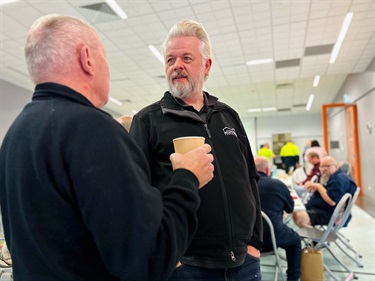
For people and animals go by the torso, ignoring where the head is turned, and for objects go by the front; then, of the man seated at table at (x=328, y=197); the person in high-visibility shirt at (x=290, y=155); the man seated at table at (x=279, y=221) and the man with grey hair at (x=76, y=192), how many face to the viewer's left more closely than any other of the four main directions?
1

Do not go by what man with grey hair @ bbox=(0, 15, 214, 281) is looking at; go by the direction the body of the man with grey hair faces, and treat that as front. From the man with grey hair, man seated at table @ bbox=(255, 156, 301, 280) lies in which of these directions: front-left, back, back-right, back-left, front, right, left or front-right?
front

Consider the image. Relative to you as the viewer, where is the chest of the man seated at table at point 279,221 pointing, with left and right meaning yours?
facing away from the viewer and to the right of the viewer

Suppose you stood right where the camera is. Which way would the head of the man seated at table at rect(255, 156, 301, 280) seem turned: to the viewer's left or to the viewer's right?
to the viewer's right

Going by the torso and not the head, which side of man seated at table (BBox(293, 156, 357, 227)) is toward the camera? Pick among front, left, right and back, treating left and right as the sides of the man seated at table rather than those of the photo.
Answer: left

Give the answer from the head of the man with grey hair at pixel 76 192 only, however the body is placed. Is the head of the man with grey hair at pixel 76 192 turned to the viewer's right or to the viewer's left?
to the viewer's right

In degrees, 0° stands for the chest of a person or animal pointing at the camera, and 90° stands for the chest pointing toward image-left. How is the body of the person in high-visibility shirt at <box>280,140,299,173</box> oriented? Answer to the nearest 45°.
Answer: approximately 180°

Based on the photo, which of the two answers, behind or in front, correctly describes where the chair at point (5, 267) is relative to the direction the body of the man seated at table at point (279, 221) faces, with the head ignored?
behind

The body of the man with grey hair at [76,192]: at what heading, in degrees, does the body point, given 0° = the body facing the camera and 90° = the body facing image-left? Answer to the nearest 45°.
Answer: approximately 225°

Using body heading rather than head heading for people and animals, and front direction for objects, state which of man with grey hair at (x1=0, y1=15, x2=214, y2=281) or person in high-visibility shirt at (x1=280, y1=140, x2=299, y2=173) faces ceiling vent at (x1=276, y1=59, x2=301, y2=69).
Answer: the man with grey hair

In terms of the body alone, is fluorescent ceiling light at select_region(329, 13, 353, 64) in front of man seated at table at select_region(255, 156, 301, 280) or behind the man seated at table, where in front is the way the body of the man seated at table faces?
in front

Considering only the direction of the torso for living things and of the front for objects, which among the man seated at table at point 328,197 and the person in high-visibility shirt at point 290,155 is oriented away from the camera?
the person in high-visibility shirt
